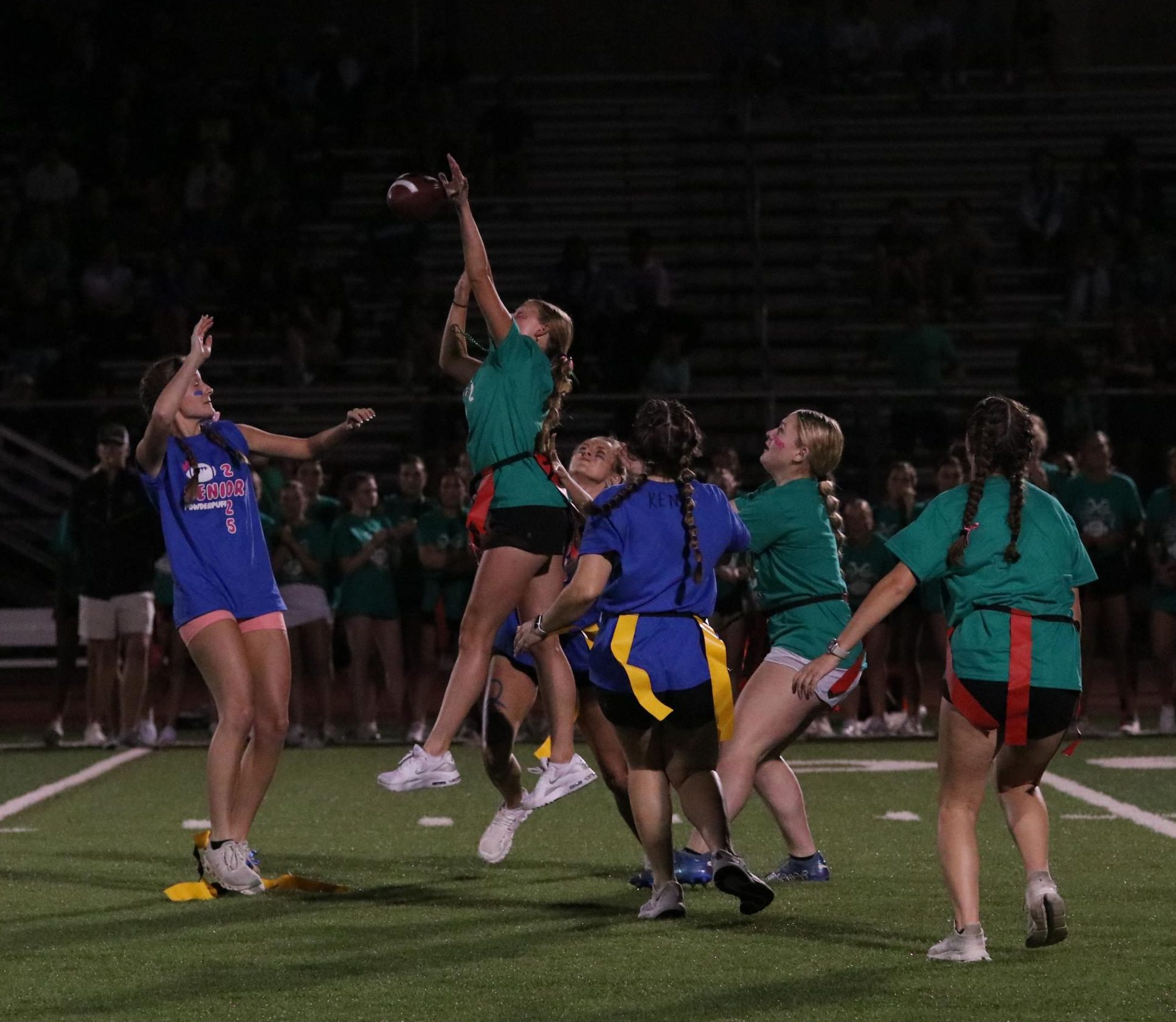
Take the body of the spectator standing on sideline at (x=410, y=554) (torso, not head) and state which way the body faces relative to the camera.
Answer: toward the camera

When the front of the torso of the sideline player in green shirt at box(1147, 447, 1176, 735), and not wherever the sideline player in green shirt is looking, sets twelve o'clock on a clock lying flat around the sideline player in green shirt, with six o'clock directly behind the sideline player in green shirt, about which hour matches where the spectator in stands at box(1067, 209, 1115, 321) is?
The spectator in stands is roughly at 6 o'clock from the sideline player in green shirt.

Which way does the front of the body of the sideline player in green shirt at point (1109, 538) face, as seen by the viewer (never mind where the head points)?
toward the camera

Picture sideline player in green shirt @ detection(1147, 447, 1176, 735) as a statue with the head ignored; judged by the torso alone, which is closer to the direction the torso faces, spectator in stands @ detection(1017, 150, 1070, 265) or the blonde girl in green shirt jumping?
the blonde girl in green shirt jumping

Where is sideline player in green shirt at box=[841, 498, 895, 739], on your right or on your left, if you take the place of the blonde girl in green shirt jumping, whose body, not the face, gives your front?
on your right

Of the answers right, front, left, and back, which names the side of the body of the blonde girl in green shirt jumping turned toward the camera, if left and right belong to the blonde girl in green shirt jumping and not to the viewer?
left

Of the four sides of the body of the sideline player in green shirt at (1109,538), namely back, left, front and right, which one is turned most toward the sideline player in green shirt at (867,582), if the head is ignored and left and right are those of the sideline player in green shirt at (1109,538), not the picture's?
right

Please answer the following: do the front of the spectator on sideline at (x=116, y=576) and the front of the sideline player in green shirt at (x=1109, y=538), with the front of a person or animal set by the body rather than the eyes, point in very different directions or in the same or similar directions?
same or similar directions

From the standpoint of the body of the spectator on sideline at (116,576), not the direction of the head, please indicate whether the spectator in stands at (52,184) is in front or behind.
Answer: behind

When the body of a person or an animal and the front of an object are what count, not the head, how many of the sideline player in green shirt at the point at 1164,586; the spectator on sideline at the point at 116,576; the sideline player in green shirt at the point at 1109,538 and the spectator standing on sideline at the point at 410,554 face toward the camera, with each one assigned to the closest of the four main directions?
4

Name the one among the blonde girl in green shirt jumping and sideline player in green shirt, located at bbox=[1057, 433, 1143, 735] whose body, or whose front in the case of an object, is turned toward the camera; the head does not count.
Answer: the sideline player in green shirt

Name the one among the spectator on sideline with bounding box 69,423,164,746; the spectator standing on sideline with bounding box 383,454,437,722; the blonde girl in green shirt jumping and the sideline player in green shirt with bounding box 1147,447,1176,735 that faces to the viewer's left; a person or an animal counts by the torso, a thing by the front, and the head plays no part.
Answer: the blonde girl in green shirt jumping

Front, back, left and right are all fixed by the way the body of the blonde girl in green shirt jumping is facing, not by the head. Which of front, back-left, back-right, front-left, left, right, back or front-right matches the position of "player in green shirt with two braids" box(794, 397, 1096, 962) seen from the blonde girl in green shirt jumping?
back-left

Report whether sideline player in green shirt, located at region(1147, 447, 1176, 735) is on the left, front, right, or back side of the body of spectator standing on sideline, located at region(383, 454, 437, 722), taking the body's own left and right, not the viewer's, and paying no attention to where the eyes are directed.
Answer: left
